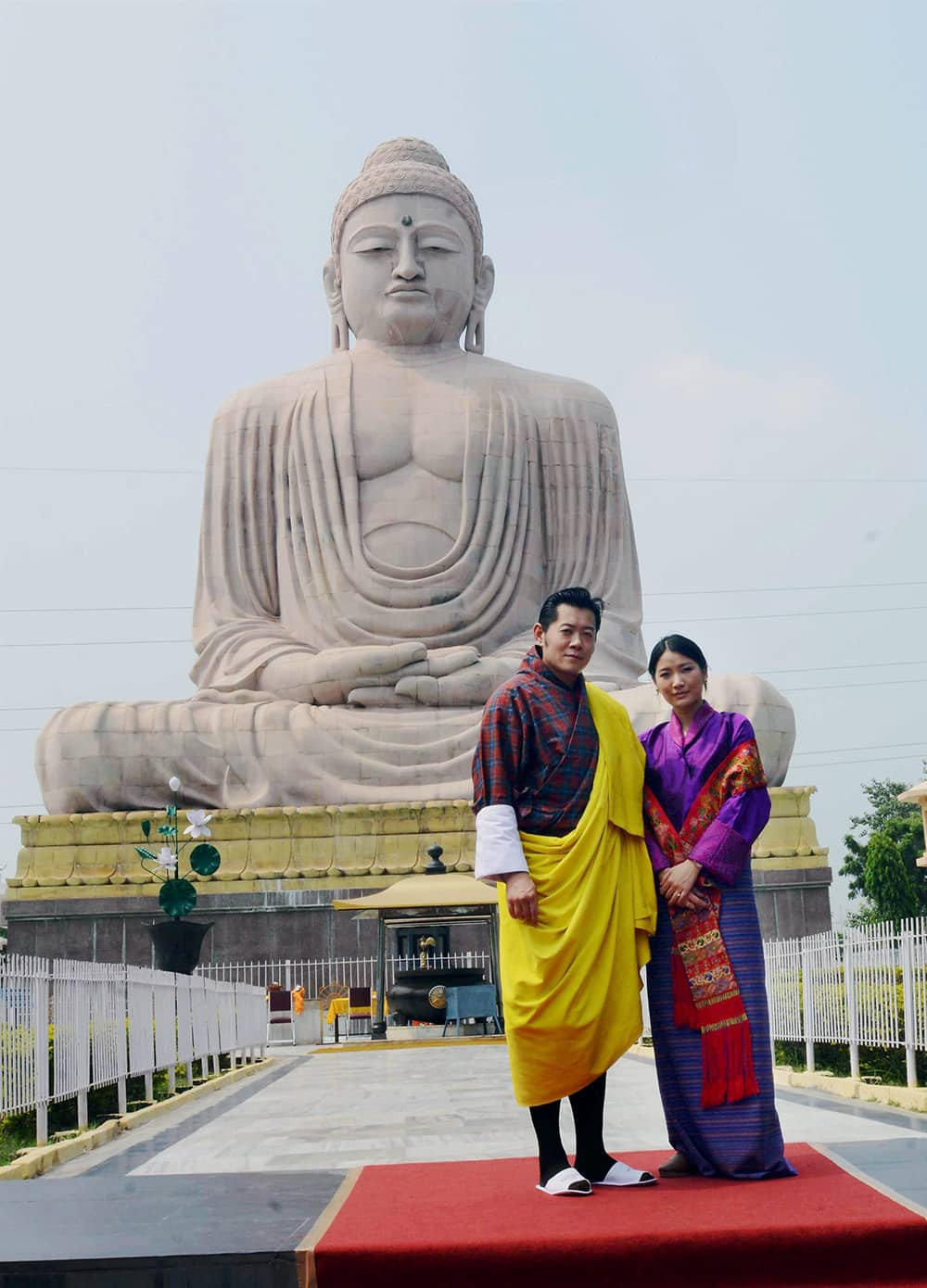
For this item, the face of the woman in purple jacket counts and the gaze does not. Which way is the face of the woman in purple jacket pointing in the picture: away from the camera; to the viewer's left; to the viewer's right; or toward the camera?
toward the camera

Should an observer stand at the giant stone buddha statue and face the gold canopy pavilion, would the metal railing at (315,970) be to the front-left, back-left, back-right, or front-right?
front-right

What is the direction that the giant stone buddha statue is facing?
toward the camera

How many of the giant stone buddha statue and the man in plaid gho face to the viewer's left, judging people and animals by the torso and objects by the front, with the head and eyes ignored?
0

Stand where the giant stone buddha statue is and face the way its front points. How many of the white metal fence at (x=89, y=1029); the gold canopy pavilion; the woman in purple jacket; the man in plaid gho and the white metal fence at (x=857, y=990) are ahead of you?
5

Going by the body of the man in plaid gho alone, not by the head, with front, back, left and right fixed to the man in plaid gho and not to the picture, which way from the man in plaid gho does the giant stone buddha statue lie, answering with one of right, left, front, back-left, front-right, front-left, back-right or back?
back-left

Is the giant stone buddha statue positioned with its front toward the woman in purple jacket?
yes

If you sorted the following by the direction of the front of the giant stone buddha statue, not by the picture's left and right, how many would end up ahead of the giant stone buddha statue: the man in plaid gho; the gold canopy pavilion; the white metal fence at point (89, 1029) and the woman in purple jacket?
4

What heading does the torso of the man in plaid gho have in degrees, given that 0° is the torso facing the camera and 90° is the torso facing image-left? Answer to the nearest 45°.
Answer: approximately 315°

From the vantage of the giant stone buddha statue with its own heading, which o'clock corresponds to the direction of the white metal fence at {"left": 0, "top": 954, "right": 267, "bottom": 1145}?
The white metal fence is roughly at 12 o'clock from the giant stone buddha statue.

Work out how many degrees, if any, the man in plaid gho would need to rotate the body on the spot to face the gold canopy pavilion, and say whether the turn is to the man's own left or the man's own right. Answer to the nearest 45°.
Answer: approximately 135° to the man's own left
